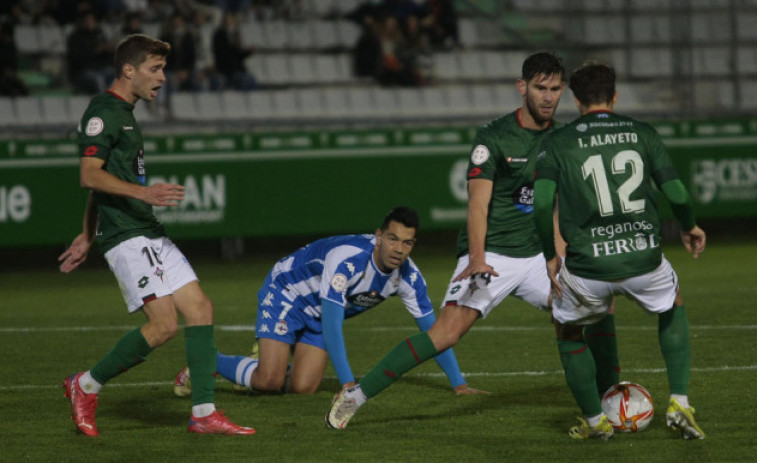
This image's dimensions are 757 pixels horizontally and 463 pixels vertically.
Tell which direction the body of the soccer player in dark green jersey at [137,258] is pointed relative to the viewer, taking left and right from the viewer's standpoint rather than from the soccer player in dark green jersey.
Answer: facing to the right of the viewer

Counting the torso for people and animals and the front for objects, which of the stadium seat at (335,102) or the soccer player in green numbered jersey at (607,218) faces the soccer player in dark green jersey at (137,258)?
the stadium seat

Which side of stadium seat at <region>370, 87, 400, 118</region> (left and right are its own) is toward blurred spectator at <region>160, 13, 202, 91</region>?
right

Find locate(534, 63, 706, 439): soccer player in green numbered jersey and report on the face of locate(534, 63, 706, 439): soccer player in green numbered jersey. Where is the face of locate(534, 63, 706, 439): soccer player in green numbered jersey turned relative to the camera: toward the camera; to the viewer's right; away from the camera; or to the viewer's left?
away from the camera

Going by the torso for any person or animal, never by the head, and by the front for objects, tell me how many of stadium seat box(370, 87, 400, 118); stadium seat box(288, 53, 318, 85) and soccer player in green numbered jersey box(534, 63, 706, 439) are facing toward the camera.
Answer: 2

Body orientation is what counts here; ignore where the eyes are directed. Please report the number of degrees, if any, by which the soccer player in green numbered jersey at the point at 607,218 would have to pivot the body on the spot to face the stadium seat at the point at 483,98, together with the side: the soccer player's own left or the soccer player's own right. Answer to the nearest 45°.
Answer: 0° — they already face it

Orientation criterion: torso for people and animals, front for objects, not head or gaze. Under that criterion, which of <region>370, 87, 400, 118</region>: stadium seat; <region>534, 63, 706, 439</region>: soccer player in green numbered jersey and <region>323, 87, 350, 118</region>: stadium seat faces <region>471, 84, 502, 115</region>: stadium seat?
the soccer player in green numbered jersey

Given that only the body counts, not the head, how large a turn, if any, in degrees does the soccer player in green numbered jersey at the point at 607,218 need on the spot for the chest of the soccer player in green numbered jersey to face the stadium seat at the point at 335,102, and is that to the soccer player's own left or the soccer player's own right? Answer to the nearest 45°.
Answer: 0° — they already face it

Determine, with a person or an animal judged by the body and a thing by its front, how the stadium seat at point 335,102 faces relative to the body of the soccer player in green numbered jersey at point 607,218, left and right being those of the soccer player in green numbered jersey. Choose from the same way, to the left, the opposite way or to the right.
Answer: the opposite way

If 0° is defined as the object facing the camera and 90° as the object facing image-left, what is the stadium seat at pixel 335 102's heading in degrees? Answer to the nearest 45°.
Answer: approximately 0°
